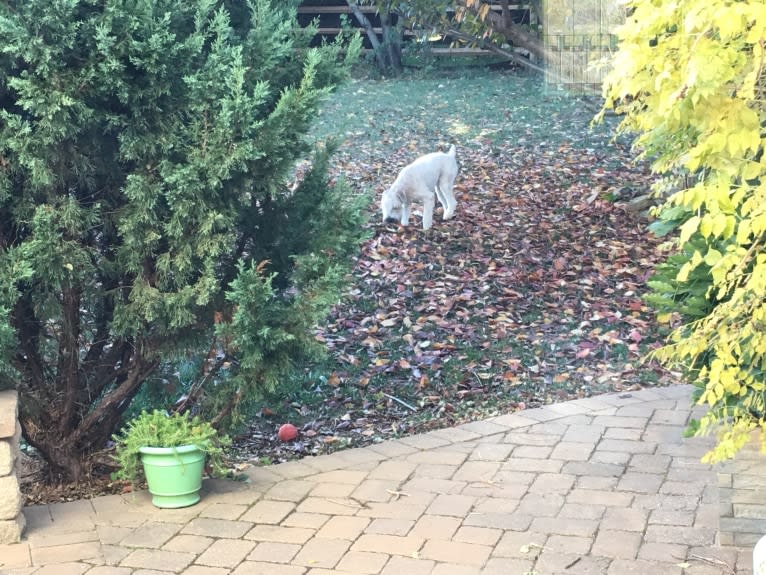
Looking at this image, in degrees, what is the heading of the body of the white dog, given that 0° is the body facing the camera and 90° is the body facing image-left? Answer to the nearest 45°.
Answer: approximately 45°

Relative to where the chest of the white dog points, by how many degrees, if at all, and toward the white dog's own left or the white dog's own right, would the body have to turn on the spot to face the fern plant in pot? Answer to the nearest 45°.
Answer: approximately 45° to the white dog's own left

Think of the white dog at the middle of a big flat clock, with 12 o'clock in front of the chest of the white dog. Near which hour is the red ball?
The red ball is roughly at 11 o'clock from the white dog.

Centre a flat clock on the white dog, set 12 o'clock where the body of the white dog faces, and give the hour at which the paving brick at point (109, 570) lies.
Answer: The paving brick is roughly at 11 o'clock from the white dog.

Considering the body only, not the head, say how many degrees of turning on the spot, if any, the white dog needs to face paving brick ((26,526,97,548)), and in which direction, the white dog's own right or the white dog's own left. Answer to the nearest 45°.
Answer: approximately 45° to the white dog's own left
